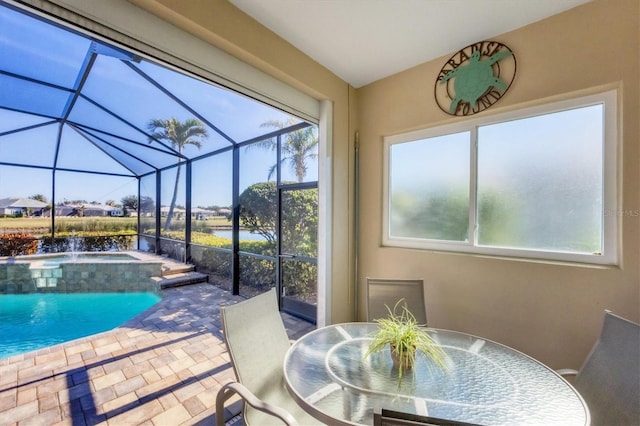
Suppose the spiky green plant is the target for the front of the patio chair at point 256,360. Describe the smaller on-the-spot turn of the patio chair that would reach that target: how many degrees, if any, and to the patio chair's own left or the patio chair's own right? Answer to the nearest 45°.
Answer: approximately 45° to the patio chair's own left

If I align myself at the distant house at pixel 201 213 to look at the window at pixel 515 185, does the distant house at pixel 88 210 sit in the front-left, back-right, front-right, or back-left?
back-right

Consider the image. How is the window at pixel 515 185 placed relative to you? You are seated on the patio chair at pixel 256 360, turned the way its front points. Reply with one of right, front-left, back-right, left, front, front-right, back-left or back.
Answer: front-left

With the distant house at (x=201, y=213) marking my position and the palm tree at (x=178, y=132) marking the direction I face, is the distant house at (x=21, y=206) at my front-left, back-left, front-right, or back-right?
front-right

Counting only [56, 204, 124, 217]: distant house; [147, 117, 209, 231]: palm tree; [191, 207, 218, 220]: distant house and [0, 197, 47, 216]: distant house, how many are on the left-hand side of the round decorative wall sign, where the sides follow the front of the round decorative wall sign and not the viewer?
0

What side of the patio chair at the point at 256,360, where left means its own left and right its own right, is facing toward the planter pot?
front

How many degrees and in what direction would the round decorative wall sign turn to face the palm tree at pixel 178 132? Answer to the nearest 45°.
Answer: approximately 45° to its right

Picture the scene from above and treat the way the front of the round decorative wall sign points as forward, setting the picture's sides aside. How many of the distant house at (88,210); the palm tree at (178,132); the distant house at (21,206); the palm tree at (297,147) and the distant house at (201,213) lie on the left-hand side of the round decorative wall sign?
0

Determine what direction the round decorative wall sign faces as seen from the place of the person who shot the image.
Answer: facing the viewer and to the left of the viewer

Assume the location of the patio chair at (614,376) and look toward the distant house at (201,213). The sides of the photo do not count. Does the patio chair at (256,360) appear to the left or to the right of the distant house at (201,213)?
left
